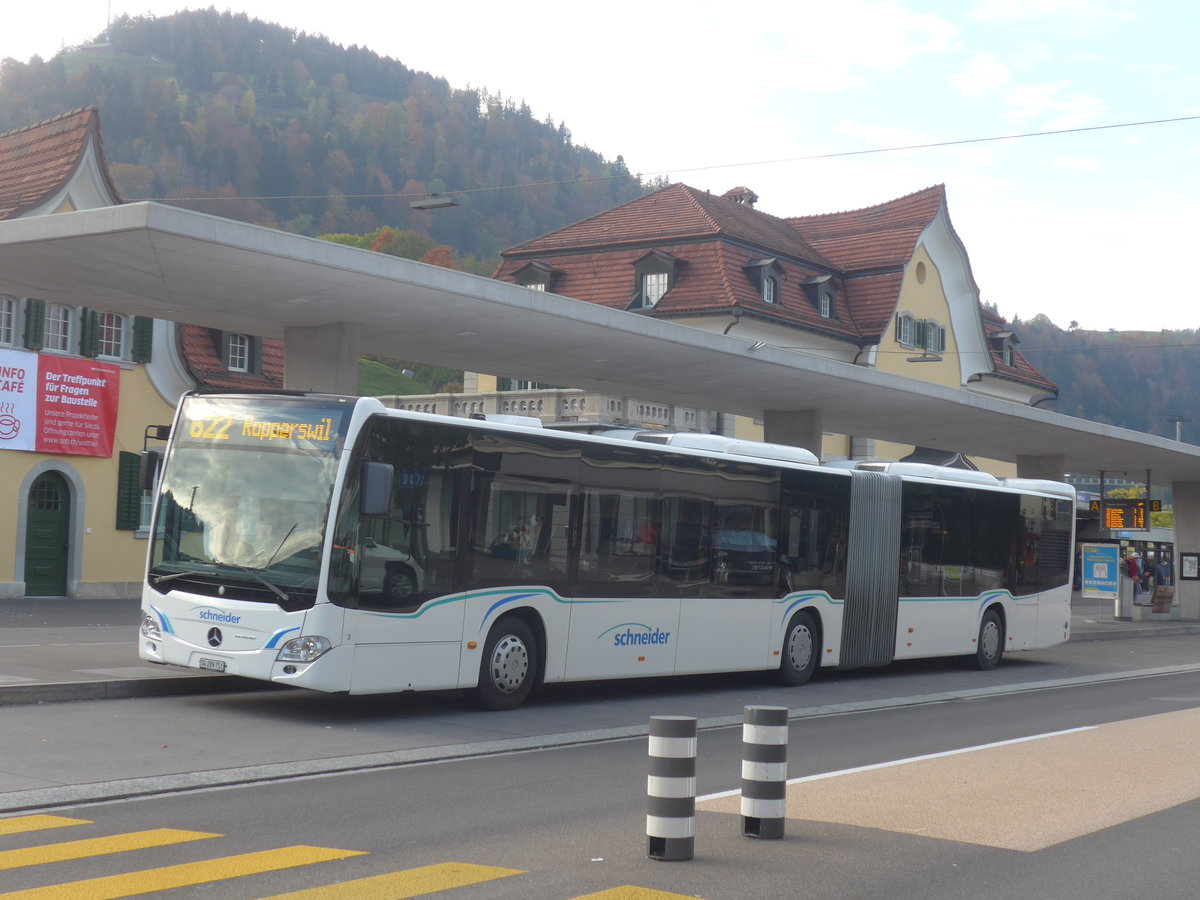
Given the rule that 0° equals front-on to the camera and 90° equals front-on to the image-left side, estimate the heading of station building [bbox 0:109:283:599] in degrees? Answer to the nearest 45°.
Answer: approximately 0°

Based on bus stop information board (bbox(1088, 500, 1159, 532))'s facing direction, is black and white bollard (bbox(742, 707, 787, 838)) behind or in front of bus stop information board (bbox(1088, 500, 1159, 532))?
in front

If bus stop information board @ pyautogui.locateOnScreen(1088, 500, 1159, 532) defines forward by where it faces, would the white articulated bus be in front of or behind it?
in front

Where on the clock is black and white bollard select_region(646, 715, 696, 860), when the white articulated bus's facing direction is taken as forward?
The black and white bollard is roughly at 10 o'clock from the white articulated bus.

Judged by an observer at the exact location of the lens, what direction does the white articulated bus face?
facing the viewer and to the left of the viewer

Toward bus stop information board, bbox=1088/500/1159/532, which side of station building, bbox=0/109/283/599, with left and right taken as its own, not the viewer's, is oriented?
left

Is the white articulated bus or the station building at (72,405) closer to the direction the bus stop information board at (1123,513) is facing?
the white articulated bus

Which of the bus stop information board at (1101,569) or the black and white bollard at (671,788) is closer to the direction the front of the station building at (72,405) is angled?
the black and white bollard

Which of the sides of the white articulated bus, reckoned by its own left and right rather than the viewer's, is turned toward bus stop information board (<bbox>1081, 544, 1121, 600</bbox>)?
back

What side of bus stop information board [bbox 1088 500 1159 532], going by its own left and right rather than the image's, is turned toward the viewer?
front

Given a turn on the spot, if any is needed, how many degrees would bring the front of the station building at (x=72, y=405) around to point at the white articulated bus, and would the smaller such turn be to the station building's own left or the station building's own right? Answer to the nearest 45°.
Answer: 0° — it already faces it

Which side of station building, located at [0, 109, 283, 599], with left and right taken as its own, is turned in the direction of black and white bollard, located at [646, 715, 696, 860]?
front

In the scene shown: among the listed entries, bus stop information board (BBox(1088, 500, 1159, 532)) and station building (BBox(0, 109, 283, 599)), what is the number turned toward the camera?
2
